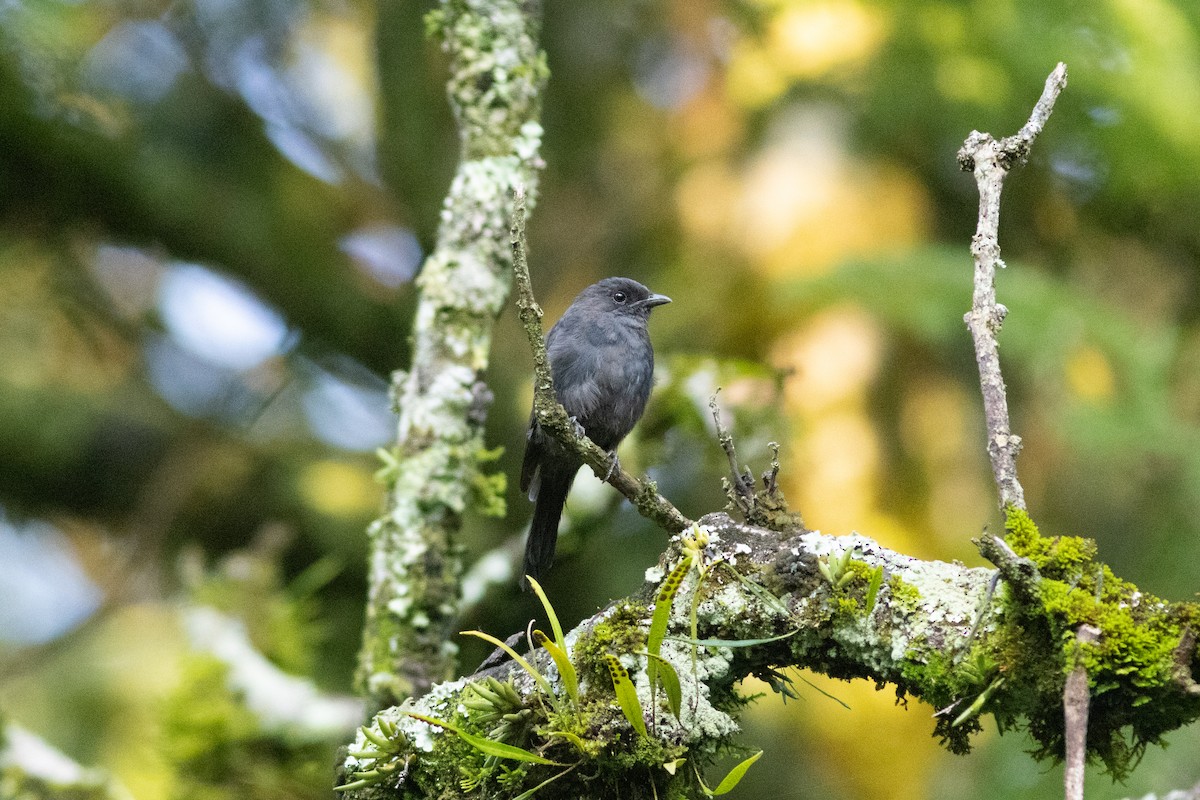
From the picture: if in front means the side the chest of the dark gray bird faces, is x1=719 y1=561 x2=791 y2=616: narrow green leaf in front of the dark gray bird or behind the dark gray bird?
in front

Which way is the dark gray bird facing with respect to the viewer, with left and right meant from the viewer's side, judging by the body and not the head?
facing the viewer and to the right of the viewer
